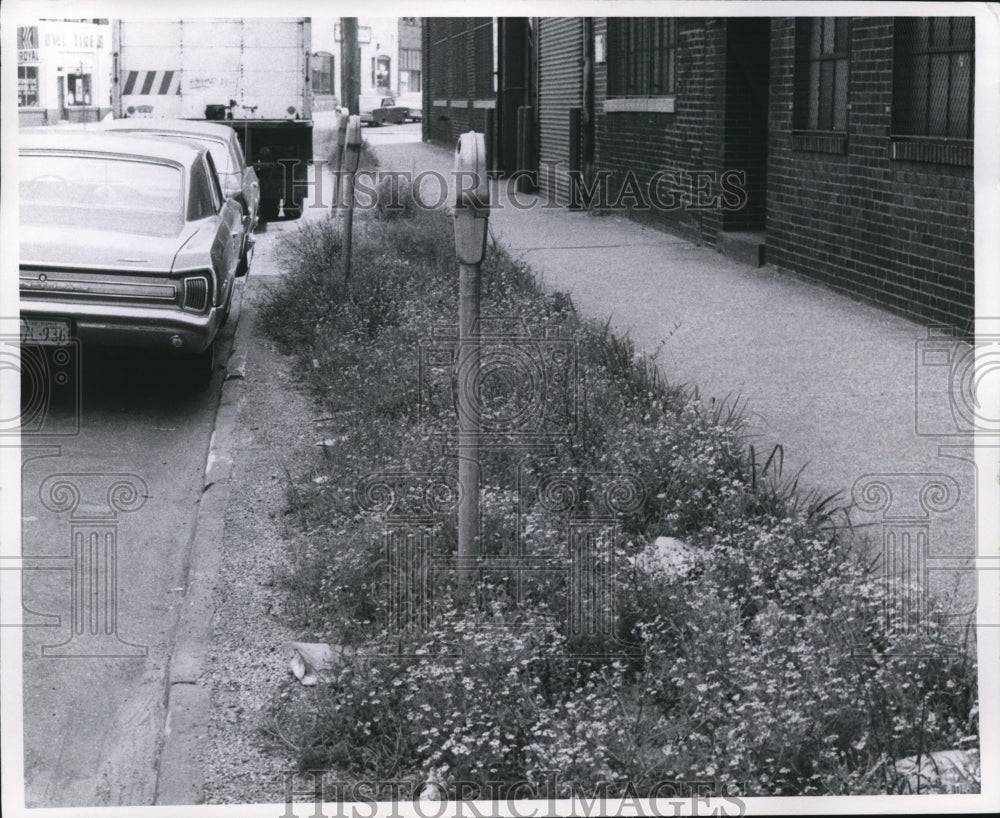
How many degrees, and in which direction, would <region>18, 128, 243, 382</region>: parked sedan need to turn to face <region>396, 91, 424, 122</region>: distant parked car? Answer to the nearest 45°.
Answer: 0° — it already faces it

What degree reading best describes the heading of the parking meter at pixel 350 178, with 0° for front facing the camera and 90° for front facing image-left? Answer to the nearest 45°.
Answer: approximately 90°

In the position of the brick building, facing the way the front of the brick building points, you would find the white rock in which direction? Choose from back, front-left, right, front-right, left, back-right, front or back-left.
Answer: front-left

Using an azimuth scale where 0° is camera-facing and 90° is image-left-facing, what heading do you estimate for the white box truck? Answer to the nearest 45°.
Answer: approximately 180°

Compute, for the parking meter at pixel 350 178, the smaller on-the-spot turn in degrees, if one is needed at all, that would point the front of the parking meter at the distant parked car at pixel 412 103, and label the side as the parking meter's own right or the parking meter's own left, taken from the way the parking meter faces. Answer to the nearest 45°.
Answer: approximately 90° to the parking meter's own right

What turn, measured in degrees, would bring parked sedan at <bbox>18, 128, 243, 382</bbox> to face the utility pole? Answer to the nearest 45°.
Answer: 0° — it already faces it

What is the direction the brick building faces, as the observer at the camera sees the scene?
facing the viewer and to the left of the viewer

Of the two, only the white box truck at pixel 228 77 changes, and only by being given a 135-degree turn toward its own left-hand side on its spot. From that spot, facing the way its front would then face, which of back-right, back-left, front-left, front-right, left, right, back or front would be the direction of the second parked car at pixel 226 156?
front-left

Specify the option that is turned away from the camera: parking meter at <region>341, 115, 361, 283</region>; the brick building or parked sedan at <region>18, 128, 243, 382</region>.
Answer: the parked sedan

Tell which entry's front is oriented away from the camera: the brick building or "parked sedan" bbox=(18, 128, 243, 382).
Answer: the parked sedan

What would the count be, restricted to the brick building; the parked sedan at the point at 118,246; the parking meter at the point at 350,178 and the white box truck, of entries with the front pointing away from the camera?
2

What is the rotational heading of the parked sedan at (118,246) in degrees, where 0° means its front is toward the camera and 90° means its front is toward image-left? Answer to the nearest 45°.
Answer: approximately 180°

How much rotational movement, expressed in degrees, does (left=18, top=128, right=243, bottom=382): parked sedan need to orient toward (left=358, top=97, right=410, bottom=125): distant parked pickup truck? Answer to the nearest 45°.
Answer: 0° — it already faces it
